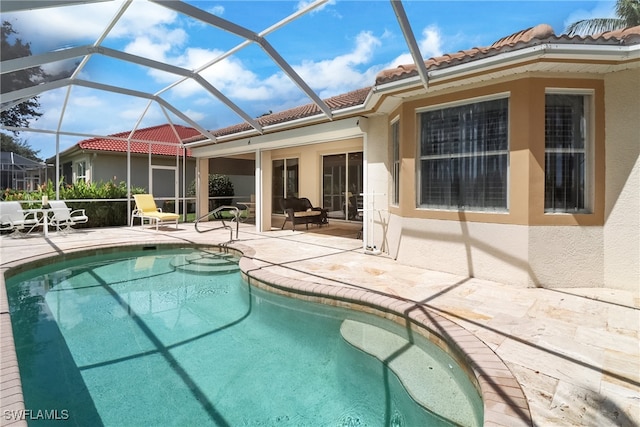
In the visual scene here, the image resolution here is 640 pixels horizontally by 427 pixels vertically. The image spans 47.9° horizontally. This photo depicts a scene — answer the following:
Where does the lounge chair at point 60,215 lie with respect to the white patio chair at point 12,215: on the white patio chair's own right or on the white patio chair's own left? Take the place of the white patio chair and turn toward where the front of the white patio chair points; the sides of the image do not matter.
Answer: on the white patio chair's own left

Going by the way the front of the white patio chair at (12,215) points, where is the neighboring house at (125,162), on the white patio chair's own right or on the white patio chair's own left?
on the white patio chair's own left

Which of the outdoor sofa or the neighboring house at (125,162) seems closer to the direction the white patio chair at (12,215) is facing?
the outdoor sofa

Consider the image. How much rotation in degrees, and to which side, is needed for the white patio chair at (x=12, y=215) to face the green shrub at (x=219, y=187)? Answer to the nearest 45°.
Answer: approximately 90° to its left

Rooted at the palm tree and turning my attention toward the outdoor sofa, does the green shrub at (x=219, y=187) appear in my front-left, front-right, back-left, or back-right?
front-right

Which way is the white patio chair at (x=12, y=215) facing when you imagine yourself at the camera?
facing the viewer and to the right of the viewer
